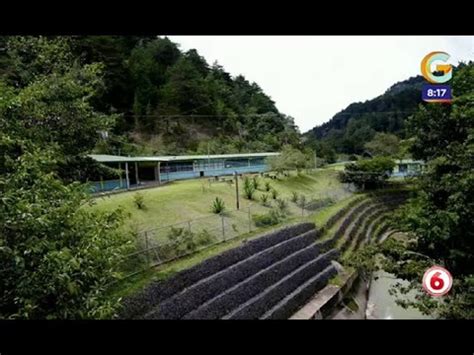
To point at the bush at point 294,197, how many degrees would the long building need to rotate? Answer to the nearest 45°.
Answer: approximately 45° to its left

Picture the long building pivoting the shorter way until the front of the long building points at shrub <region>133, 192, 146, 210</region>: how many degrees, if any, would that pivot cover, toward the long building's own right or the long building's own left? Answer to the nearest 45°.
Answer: approximately 90° to the long building's own right

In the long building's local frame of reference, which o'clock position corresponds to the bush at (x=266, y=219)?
The bush is roughly at 11 o'clock from the long building.

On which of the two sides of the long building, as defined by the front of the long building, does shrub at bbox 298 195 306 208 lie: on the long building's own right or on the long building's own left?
on the long building's own left

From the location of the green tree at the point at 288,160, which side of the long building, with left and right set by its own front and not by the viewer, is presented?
left

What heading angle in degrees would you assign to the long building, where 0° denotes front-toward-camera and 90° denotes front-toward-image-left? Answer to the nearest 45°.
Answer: approximately 315°

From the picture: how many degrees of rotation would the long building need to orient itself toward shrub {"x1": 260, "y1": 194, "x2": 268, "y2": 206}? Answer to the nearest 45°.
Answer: approximately 45° to its left
